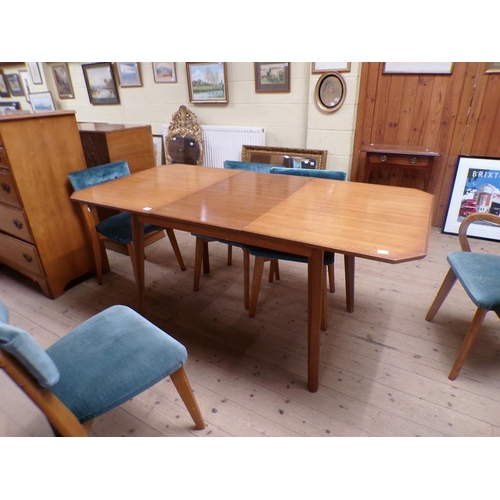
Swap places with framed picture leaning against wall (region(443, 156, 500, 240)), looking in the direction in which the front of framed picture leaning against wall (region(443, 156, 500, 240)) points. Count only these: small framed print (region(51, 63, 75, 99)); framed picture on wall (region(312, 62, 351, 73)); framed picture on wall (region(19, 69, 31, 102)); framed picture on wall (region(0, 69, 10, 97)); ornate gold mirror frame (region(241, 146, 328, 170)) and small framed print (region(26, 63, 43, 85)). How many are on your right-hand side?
6

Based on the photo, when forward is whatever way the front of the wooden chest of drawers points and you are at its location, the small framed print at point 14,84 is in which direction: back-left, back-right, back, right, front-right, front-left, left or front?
back-right

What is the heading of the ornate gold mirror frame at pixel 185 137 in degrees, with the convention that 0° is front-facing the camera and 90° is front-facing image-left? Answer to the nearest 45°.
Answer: approximately 0°

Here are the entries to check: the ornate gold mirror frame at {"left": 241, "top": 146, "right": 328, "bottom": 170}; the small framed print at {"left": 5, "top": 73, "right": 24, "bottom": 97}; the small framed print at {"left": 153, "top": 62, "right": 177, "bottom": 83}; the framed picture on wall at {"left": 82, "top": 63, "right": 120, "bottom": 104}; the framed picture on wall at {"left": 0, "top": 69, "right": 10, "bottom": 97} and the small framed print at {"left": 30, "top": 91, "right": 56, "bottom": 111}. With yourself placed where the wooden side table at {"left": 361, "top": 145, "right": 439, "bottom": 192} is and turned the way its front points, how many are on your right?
6

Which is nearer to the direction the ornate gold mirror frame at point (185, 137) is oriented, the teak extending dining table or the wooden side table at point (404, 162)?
the teak extending dining table

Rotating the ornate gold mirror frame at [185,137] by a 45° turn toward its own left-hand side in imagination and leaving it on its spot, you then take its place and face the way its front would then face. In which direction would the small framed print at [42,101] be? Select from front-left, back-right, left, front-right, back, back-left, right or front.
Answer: back

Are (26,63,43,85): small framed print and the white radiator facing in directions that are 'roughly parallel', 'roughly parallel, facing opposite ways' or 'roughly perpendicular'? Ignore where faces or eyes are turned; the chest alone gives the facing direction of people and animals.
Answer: roughly parallel

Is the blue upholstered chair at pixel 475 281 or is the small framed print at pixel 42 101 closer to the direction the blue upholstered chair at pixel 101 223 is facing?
the blue upholstered chair

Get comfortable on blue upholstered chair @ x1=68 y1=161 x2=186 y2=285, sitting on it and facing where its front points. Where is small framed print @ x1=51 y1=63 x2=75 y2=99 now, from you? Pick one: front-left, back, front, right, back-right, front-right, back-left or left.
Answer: back-left

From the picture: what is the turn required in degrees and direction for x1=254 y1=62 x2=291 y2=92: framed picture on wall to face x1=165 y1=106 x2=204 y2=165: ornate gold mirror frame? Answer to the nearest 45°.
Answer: approximately 90° to its right

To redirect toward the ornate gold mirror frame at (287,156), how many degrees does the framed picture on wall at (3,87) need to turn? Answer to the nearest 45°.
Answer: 0° — it already faces it

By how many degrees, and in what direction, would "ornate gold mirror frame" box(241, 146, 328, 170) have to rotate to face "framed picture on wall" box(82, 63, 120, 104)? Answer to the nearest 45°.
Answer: approximately 135° to its right

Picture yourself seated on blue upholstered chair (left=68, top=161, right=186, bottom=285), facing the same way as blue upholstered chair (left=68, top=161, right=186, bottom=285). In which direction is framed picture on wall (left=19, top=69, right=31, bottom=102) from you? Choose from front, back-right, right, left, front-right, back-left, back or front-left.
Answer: back-left

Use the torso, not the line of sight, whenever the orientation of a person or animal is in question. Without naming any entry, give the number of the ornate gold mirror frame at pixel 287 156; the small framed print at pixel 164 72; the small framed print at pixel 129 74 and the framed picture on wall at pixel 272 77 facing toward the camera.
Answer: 4

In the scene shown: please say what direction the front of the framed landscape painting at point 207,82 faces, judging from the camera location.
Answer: facing the viewer
